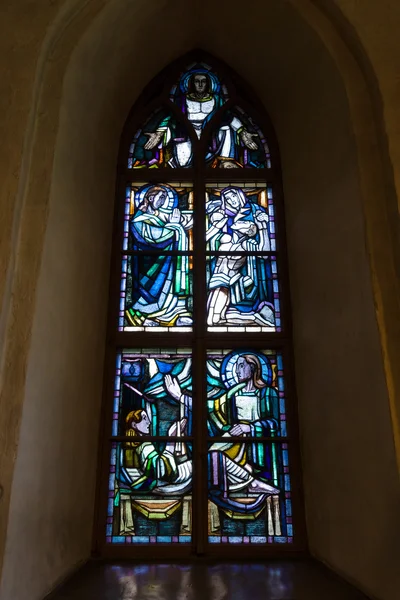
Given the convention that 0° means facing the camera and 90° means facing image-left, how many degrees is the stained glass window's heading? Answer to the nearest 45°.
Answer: approximately 0°
